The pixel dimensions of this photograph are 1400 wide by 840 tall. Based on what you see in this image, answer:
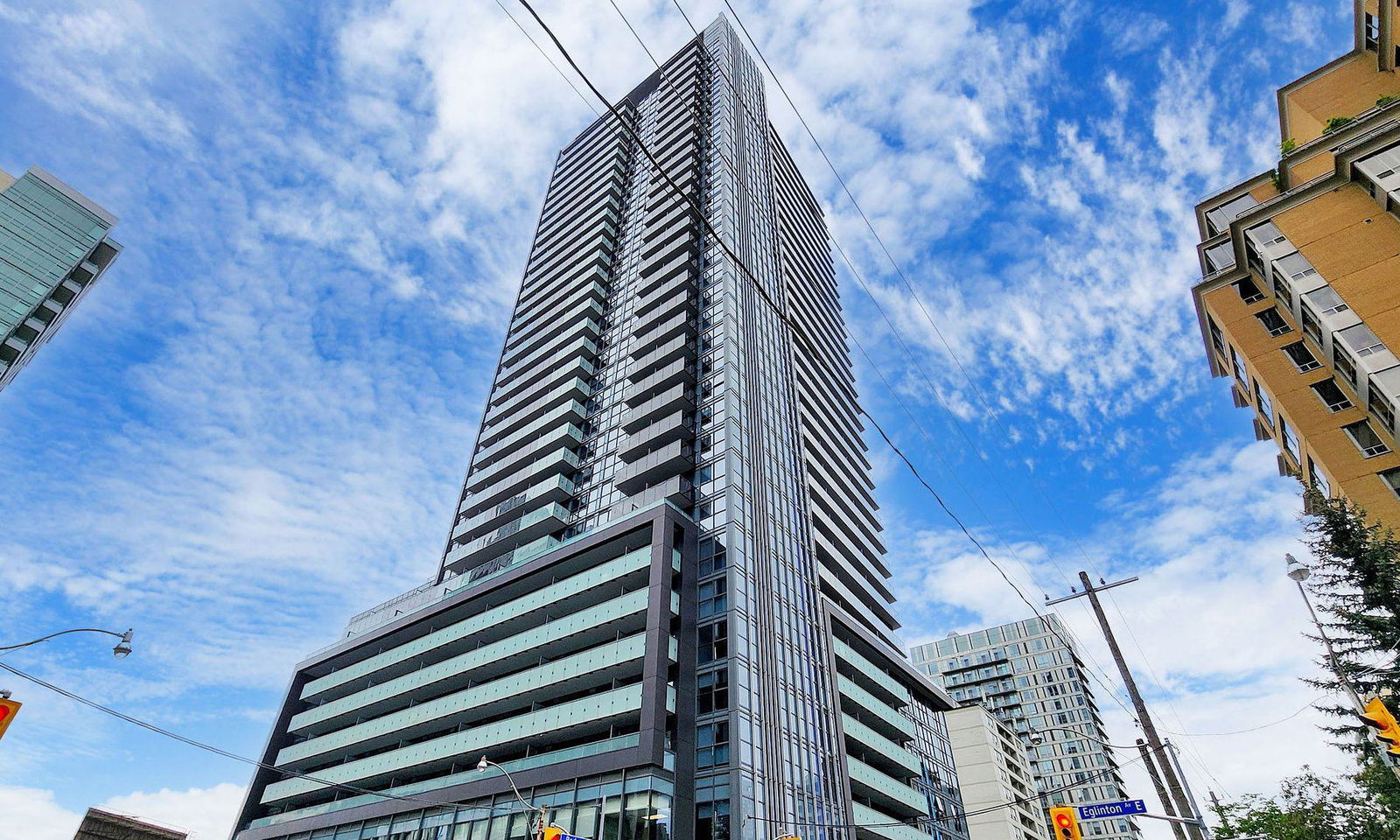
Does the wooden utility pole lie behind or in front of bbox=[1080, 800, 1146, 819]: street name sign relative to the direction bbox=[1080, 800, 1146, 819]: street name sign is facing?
behind

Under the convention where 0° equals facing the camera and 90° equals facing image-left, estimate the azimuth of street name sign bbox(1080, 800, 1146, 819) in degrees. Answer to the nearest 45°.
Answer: approximately 0°

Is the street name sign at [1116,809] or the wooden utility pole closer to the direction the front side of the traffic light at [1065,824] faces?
the street name sign

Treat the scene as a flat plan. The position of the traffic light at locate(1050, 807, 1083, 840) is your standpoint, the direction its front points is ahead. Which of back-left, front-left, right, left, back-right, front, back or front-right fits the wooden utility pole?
back-left

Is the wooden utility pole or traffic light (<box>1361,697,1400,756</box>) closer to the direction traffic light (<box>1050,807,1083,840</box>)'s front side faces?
the traffic light

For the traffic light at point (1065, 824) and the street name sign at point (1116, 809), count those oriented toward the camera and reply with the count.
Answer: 2

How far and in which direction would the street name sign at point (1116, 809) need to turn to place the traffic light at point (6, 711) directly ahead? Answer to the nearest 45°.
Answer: approximately 45° to its right

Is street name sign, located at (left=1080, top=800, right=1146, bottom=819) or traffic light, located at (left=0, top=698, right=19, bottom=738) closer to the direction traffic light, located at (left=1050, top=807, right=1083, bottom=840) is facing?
the traffic light

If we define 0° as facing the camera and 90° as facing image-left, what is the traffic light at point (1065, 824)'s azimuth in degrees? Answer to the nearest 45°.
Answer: approximately 0°

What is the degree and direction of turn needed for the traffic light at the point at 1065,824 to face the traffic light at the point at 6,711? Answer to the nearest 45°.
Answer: approximately 45° to its right

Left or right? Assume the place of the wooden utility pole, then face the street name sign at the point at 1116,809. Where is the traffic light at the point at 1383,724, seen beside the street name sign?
left
